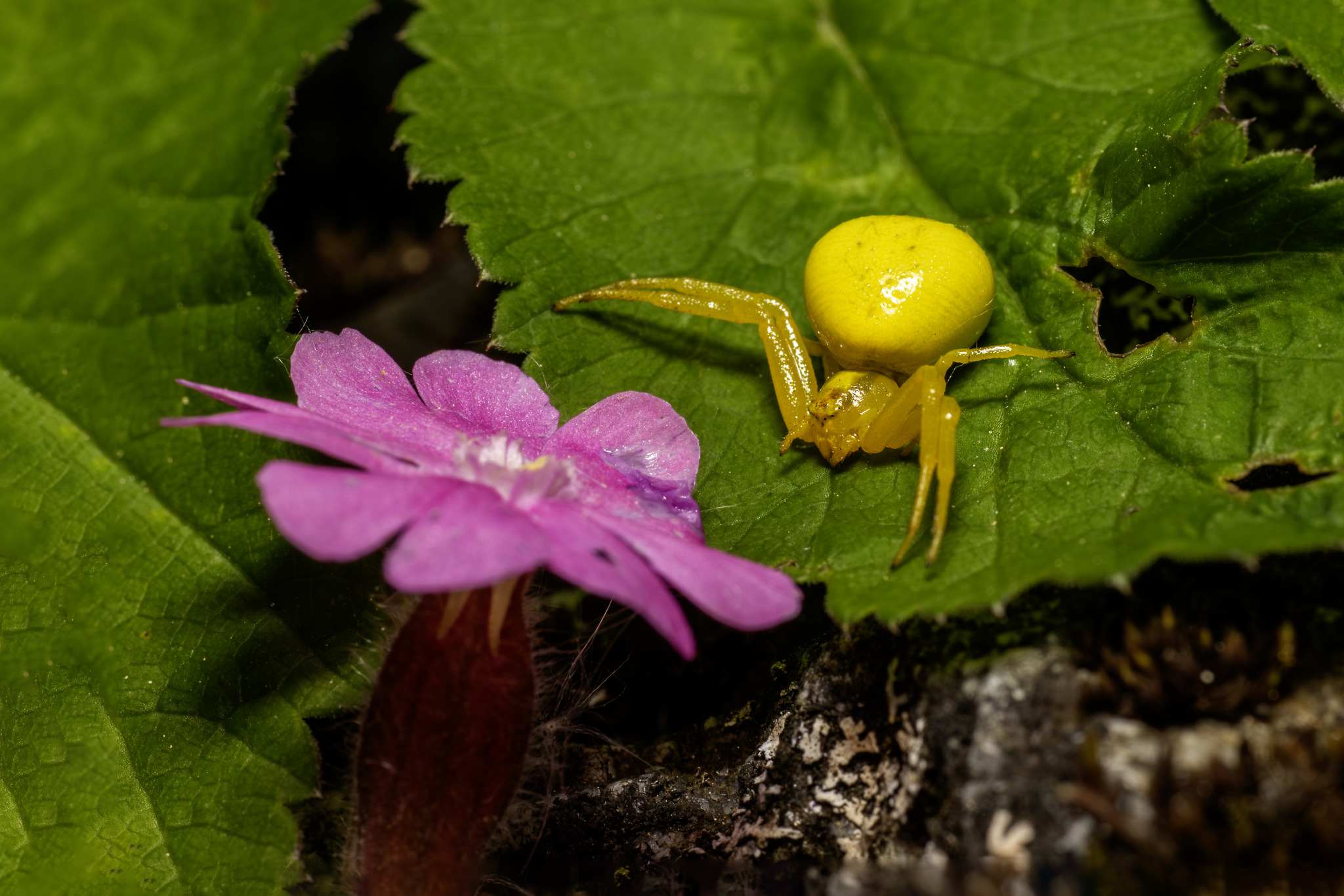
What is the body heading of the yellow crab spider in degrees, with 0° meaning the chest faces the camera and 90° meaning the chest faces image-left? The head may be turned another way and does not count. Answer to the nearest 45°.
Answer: approximately 45°

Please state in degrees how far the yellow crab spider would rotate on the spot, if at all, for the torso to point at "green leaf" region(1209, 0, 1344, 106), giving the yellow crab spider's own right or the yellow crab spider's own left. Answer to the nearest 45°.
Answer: approximately 180°

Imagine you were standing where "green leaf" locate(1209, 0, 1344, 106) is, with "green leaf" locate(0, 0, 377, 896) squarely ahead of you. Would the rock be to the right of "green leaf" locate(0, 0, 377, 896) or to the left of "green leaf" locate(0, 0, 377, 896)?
left
